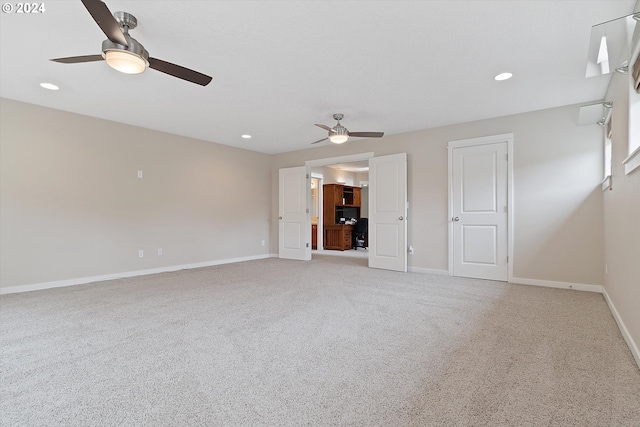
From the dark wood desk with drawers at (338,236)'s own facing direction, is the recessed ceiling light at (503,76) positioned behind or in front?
in front

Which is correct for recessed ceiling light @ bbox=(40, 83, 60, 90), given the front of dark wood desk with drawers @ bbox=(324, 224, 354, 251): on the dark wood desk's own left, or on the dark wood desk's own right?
on the dark wood desk's own right

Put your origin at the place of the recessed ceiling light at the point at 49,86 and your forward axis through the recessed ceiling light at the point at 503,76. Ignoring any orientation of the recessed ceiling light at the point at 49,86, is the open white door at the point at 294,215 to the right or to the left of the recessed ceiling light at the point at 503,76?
left

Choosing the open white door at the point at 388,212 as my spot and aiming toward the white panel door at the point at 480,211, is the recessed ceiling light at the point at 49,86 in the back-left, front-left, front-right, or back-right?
back-right

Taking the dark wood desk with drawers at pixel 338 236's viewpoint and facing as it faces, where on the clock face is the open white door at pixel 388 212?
The open white door is roughly at 1 o'clock from the dark wood desk with drawers.

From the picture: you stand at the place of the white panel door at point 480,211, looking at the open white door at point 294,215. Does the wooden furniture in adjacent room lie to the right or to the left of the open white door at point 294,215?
right

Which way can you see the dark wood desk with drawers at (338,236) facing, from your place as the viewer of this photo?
facing the viewer and to the right of the viewer

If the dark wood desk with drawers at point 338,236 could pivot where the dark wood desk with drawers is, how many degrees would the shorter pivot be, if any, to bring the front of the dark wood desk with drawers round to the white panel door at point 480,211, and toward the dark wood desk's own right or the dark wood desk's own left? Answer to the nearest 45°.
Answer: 0° — it already faces it

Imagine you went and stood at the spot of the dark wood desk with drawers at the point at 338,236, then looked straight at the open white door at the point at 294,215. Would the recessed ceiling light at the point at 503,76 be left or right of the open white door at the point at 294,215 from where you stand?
left
